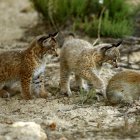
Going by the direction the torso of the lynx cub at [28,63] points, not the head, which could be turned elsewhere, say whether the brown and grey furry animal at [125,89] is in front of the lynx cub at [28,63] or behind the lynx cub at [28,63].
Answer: in front

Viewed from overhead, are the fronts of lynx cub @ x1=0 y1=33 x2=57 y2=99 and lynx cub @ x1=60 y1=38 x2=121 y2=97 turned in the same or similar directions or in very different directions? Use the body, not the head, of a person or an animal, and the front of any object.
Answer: same or similar directions

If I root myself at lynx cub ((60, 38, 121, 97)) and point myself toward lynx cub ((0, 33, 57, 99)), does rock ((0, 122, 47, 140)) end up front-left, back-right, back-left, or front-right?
front-left

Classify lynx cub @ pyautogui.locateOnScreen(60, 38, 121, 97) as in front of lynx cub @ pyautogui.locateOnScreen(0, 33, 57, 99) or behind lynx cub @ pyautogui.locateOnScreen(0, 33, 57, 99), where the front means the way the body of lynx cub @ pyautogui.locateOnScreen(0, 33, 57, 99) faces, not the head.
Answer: in front

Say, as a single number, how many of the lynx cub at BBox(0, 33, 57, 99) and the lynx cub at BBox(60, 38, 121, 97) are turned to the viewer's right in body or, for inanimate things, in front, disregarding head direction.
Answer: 2

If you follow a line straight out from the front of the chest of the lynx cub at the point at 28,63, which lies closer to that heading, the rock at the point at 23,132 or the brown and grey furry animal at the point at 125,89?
the brown and grey furry animal

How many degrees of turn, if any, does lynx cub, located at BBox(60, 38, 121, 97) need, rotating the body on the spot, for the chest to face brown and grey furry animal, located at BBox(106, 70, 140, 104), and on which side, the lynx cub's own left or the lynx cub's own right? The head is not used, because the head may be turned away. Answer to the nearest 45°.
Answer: approximately 45° to the lynx cub's own right

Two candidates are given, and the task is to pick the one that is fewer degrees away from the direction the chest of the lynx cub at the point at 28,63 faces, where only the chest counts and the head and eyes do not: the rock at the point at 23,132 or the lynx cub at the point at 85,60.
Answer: the lynx cub

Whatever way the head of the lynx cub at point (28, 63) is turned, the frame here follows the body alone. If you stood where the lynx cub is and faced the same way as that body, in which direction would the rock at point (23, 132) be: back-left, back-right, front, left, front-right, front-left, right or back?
right

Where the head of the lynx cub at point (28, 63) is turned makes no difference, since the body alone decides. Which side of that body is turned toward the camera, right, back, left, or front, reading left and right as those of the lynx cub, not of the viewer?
right

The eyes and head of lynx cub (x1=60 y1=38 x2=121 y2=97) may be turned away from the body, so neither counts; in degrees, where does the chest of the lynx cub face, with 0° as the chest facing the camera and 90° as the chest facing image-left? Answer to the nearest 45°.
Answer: approximately 270°
